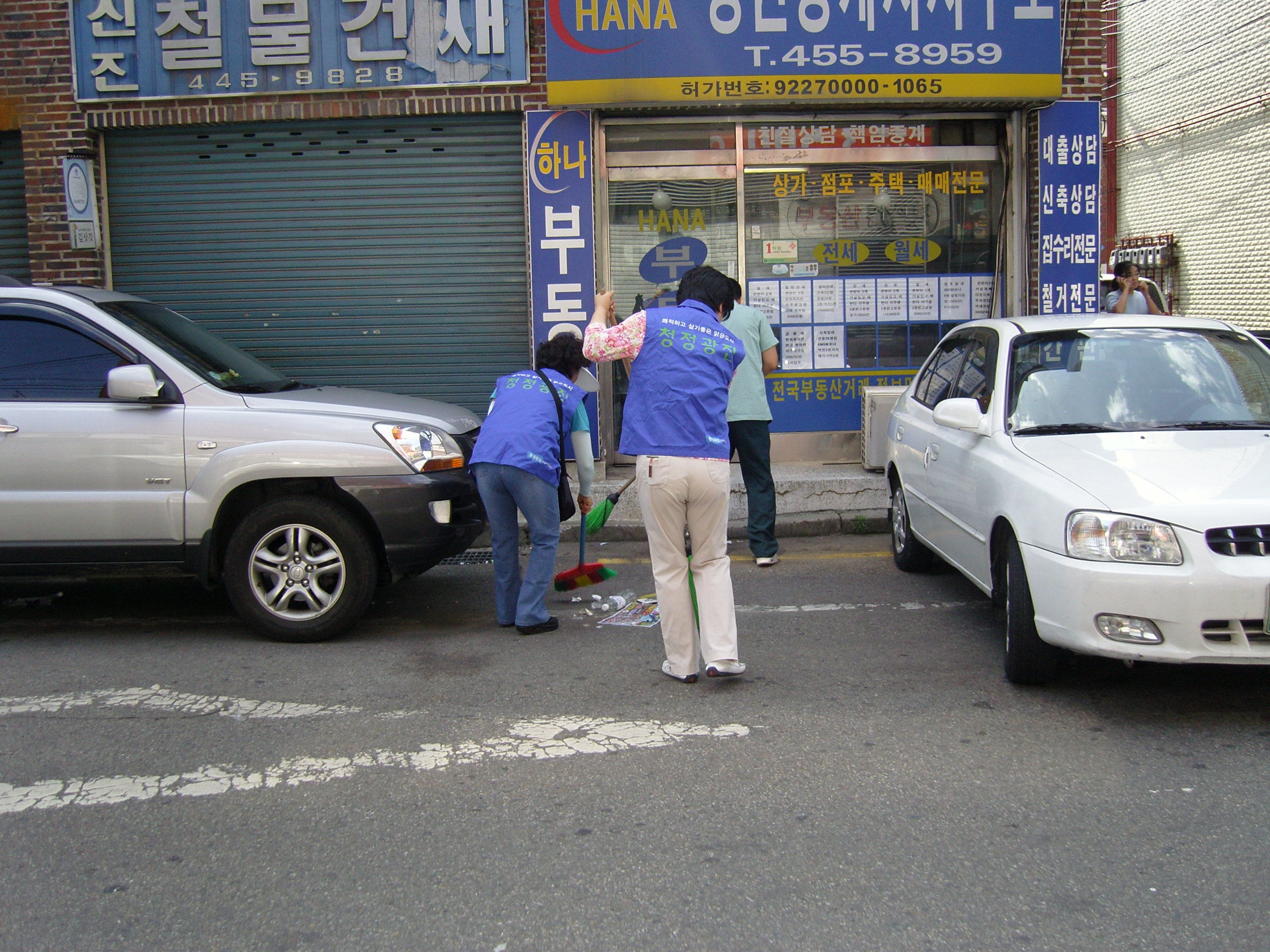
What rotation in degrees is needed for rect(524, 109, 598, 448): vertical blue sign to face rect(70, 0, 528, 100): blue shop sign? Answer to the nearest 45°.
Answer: approximately 90° to its right

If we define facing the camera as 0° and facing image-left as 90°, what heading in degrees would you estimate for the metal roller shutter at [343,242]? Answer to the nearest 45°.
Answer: approximately 0°

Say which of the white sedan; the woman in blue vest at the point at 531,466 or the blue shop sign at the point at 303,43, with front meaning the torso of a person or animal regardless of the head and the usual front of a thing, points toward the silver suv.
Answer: the blue shop sign

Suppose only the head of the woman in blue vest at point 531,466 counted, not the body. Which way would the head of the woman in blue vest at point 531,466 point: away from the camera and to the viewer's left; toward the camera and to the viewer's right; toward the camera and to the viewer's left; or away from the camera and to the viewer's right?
away from the camera and to the viewer's right

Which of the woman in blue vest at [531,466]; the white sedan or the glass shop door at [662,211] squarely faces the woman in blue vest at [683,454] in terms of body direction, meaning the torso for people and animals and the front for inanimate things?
the glass shop door

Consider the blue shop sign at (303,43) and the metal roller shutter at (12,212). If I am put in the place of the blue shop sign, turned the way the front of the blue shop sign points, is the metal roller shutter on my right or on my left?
on my right

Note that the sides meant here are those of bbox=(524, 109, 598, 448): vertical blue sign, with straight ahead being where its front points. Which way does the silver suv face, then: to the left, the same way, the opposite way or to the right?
to the left

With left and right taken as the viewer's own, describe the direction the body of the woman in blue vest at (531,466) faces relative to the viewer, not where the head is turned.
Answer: facing away from the viewer and to the right of the viewer

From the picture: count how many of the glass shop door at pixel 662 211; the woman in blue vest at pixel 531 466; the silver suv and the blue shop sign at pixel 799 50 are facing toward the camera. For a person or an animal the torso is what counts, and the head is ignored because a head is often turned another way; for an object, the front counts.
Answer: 2

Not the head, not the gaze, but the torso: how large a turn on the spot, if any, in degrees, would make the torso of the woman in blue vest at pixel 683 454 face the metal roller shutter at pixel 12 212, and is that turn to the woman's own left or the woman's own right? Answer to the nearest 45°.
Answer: approximately 45° to the woman's own left

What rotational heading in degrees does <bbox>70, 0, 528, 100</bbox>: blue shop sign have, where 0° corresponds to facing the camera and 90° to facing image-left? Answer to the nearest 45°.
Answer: approximately 0°
